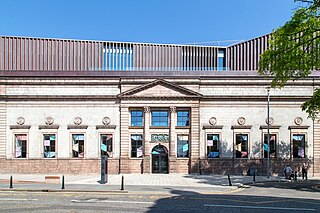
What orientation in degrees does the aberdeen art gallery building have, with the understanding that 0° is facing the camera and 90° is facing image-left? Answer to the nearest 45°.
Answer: approximately 0°
